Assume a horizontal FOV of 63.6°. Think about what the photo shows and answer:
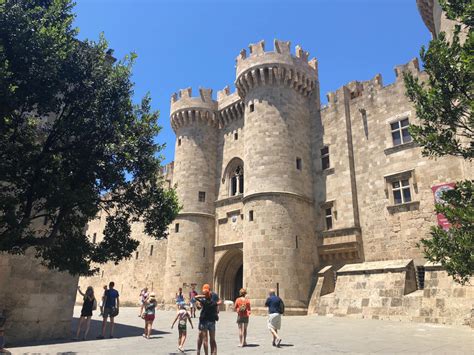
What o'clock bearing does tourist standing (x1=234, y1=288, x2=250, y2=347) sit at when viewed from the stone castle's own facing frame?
The tourist standing is roughly at 11 o'clock from the stone castle.

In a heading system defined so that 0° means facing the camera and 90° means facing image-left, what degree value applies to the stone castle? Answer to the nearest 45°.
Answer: approximately 45°

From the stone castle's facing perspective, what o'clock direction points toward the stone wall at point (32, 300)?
The stone wall is roughly at 12 o'clock from the stone castle.

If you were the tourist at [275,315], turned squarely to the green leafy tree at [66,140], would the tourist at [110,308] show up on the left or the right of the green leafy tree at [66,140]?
right

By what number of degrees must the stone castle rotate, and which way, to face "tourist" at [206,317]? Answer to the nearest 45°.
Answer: approximately 45° to its left
